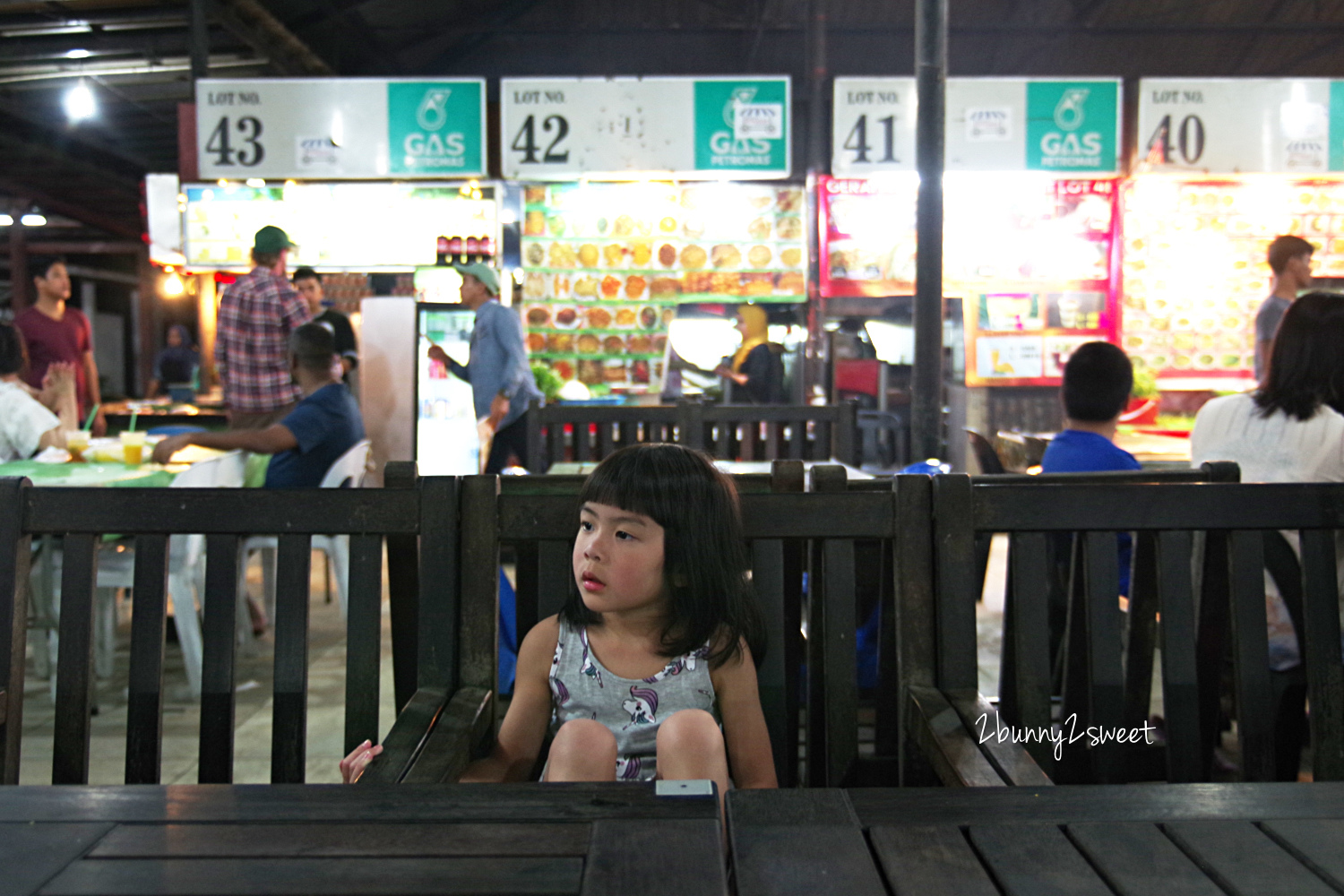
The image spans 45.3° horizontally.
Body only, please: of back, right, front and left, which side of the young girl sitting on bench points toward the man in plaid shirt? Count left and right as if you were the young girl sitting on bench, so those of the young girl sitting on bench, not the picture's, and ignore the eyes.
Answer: back

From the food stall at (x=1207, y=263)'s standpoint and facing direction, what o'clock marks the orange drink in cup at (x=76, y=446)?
The orange drink in cup is roughly at 1 o'clock from the food stall.

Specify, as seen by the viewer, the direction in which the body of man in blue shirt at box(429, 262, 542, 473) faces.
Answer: to the viewer's left

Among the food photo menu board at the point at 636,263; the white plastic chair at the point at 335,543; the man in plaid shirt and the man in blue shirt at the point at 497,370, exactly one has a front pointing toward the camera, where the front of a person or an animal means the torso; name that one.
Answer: the food photo menu board

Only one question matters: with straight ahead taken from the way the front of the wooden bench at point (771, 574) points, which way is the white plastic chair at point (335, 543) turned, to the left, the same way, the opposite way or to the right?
to the right

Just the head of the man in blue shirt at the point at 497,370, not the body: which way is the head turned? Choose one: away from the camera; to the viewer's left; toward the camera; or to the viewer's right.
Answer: to the viewer's left

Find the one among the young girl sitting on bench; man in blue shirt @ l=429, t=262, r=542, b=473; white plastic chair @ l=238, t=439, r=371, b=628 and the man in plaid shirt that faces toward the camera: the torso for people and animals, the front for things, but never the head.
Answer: the young girl sitting on bench

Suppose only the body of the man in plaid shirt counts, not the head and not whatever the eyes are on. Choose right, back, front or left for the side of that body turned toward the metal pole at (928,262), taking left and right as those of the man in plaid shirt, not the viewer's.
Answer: right
